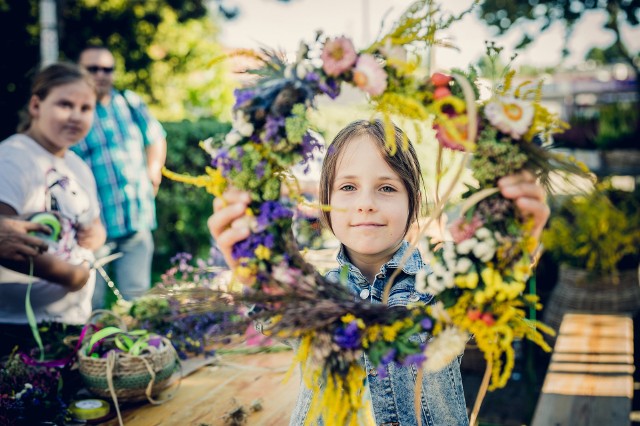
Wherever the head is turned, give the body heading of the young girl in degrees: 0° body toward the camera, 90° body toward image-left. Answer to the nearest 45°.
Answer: approximately 0°

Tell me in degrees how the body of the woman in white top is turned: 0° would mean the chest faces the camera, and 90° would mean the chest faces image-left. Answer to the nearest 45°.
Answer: approximately 315°
